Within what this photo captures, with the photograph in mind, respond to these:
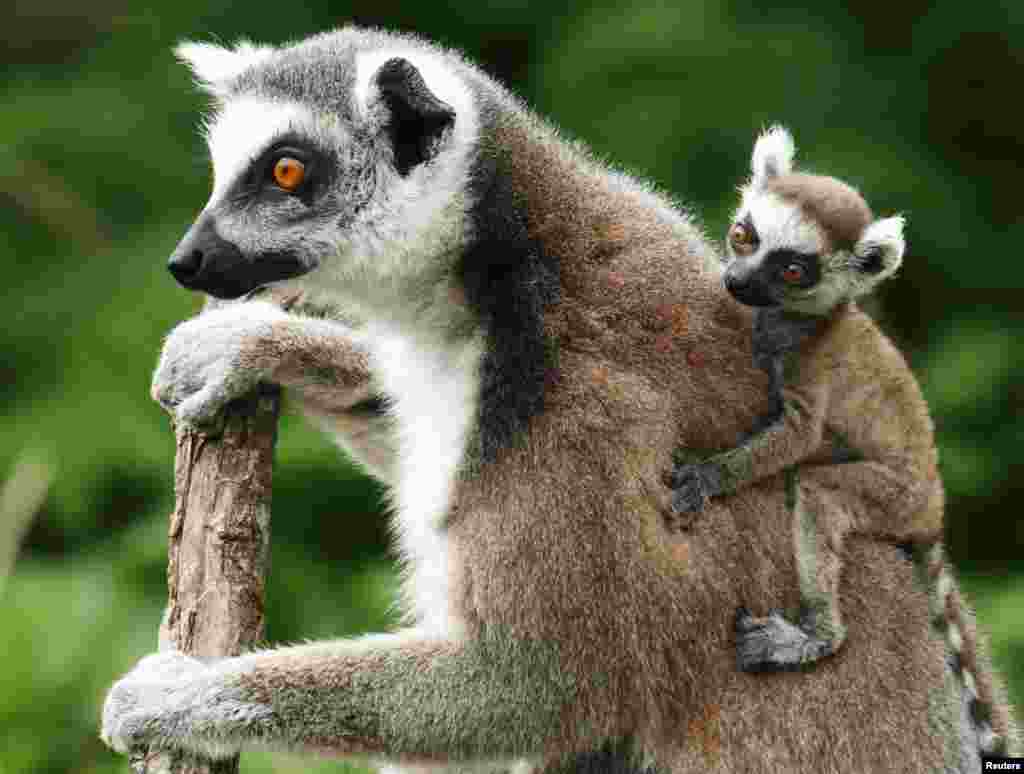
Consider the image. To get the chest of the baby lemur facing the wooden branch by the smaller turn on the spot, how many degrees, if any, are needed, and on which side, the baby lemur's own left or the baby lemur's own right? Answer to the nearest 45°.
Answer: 0° — it already faces it

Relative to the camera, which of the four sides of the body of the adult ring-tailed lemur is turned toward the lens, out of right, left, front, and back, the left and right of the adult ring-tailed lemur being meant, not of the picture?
left

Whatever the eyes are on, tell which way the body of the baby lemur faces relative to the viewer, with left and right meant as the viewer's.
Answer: facing to the left of the viewer
